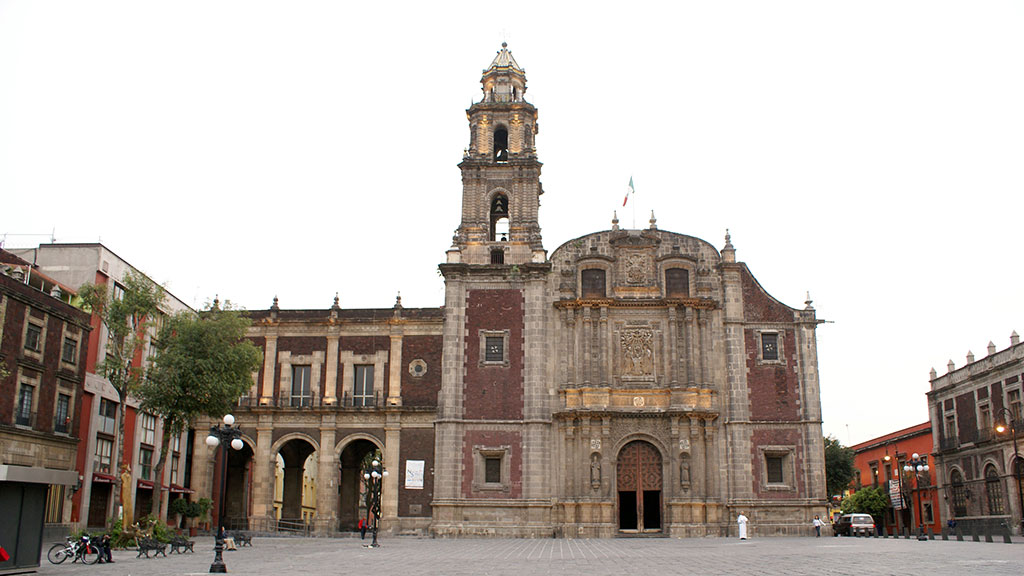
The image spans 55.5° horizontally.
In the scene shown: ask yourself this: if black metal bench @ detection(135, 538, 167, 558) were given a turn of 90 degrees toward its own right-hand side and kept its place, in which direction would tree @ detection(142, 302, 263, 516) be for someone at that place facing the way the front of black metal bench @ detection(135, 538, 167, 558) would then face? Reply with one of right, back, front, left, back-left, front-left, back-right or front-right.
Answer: back-right

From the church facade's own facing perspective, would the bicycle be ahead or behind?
ahead

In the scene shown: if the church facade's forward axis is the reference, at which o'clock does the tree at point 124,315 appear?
The tree is roughly at 2 o'clock from the church facade.

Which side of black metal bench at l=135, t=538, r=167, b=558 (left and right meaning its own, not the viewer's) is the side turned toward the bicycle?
right

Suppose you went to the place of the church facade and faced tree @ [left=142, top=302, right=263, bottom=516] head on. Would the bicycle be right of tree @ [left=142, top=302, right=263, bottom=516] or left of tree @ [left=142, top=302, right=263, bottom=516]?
left

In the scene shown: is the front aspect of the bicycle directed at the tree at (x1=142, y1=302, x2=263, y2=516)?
no

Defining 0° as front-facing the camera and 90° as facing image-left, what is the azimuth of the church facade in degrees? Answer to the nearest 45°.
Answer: approximately 0°

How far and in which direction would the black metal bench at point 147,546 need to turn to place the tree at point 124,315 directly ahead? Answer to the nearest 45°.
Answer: approximately 135° to its left

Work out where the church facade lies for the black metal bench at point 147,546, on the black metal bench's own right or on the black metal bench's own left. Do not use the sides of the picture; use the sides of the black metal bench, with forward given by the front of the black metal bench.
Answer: on the black metal bench's own left

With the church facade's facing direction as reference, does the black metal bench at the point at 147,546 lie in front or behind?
in front
